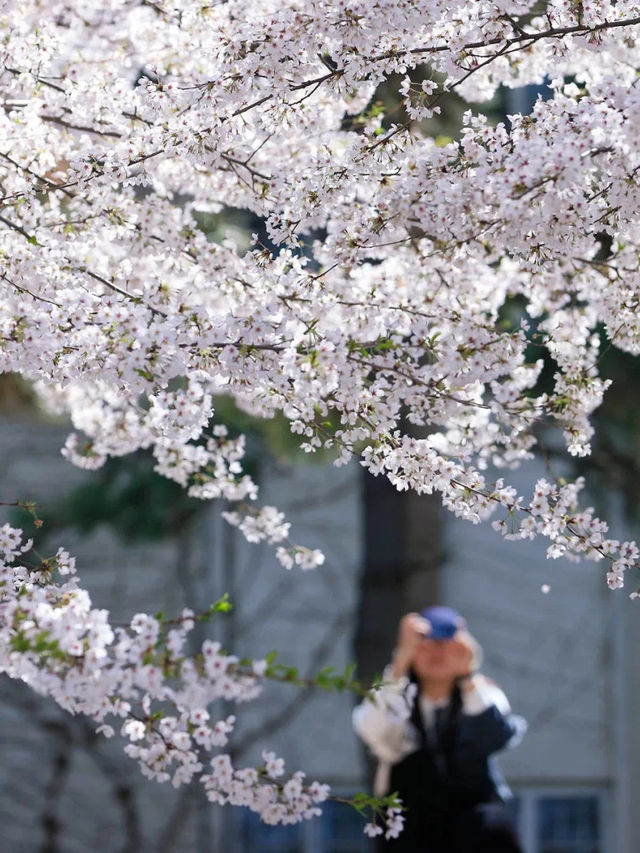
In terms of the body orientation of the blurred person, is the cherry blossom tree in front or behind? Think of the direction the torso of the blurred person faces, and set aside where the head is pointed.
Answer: in front

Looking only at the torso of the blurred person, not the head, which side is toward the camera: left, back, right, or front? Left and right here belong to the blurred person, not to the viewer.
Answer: front

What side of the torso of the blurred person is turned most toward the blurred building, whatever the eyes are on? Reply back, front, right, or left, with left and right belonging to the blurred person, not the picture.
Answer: back

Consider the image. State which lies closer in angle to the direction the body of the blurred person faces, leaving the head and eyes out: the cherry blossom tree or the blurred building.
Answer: the cherry blossom tree

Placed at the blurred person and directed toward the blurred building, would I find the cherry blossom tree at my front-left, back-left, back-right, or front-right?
back-left
